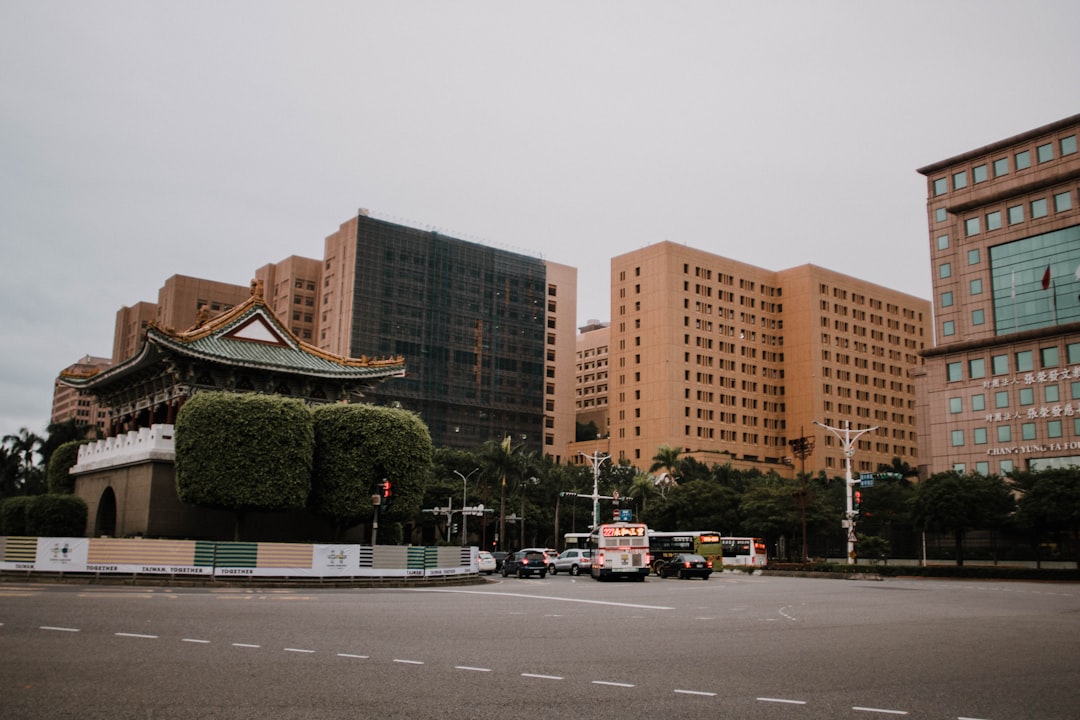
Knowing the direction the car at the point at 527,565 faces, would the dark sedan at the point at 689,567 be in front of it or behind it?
behind

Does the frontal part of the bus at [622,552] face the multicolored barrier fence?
no
